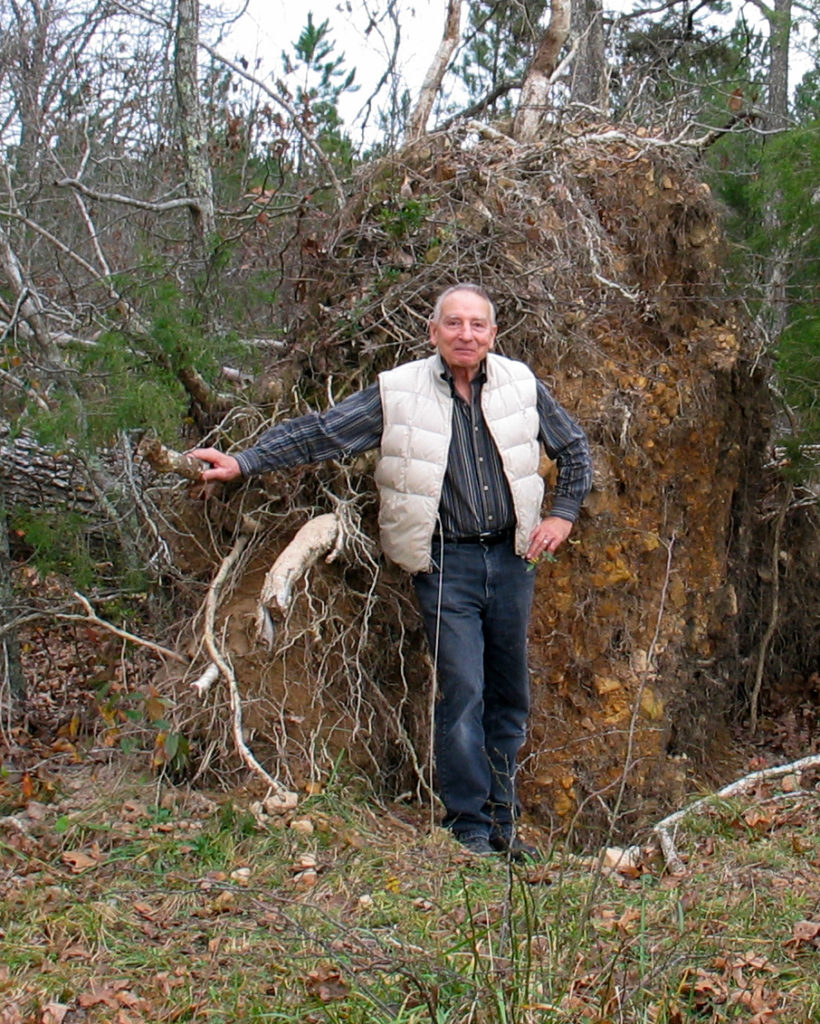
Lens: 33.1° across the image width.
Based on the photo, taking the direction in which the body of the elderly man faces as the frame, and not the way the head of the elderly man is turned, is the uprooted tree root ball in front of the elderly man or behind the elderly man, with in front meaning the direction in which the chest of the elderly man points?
behind

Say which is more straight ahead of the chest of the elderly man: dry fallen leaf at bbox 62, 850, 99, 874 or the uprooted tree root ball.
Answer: the dry fallen leaf

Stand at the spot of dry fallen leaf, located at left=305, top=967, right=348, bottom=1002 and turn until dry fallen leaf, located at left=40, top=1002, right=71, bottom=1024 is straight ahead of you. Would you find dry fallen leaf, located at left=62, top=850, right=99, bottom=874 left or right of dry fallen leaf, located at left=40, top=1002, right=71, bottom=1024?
right

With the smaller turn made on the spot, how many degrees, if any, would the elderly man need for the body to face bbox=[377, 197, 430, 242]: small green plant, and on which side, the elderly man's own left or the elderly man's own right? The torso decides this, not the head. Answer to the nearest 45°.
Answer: approximately 180°

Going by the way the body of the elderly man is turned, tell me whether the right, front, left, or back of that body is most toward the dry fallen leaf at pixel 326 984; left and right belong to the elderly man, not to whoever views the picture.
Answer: front

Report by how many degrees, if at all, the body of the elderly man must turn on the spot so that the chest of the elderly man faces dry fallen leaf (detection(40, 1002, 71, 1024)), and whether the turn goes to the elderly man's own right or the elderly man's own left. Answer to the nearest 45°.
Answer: approximately 45° to the elderly man's own right

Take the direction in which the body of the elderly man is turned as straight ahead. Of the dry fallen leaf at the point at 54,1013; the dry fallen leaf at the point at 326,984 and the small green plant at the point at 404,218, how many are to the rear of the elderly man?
1

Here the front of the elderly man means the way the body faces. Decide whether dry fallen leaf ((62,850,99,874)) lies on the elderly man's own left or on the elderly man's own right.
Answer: on the elderly man's own right

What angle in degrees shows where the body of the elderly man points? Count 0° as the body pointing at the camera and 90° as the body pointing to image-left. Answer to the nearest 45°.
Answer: approximately 0°

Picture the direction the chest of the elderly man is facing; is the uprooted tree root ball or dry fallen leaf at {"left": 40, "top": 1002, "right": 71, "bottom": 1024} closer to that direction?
the dry fallen leaf
